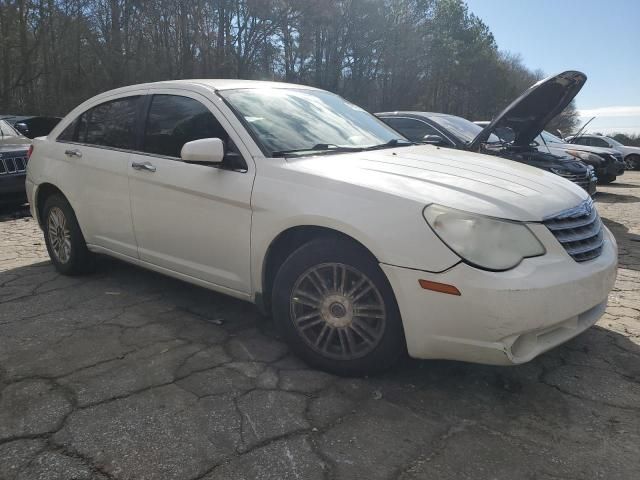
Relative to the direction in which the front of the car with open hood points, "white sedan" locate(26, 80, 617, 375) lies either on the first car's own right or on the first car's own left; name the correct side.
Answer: on the first car's own right

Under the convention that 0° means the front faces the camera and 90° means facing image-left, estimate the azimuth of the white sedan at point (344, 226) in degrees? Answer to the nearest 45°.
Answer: approximately 315°

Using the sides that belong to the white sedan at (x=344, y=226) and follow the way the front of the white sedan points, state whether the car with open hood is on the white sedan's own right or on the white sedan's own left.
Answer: on the white sedan's own left

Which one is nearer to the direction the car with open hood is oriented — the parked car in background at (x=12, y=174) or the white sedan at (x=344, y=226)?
the white sedan

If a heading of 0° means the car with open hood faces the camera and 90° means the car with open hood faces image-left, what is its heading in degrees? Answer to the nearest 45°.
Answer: approximately 315°

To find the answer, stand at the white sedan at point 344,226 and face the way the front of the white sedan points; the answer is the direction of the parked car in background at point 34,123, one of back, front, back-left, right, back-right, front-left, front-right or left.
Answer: back
